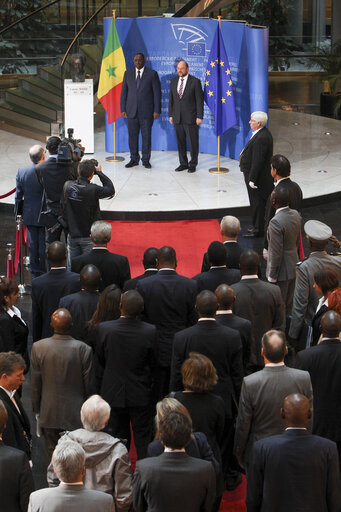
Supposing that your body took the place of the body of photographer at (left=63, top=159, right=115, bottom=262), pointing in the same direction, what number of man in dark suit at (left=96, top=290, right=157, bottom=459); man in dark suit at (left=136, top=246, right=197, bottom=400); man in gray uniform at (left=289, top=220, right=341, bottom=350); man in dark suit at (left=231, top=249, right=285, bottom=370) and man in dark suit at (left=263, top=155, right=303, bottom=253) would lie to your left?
0

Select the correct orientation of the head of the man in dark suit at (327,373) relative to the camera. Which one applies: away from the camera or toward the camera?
away from the camera

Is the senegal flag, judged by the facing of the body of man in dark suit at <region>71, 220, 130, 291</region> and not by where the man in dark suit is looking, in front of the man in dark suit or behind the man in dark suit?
in front

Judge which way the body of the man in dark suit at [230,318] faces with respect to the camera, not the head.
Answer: away from the camera

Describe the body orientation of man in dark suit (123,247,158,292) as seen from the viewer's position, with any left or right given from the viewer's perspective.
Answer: facing away from the viewer

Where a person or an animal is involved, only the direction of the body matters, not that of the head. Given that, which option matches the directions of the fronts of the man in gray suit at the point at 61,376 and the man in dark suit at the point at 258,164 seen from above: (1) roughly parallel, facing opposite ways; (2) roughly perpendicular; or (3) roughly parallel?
roughly perpendicular

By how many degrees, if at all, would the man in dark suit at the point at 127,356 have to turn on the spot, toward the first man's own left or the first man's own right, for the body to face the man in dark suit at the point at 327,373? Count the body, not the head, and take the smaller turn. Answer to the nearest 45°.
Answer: approximately 90° to the first man's own right

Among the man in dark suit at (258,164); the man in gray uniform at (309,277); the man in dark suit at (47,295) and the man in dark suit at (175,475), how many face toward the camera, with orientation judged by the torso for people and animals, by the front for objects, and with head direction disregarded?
0

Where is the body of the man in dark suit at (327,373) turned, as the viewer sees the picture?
away from the camera

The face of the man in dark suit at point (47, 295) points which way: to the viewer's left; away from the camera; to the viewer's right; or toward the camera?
away from the camera

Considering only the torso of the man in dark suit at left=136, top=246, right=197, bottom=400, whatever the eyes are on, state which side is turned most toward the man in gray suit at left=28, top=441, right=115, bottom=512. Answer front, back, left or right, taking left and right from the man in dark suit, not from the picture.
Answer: back

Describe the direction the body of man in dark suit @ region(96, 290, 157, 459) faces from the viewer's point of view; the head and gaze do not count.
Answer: away from the camera

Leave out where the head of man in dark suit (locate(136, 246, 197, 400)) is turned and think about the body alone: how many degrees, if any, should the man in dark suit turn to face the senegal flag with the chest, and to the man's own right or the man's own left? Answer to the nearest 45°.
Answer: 0° — they already face it

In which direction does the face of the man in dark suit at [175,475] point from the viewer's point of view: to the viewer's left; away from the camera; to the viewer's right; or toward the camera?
away from the camera

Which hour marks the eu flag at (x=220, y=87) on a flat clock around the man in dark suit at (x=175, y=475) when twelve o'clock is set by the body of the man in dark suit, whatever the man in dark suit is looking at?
The eu flag is roughly at 12 o'clock from the man in dark suit.

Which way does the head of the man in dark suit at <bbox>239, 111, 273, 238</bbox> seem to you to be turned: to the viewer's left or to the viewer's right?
to the viewer's left

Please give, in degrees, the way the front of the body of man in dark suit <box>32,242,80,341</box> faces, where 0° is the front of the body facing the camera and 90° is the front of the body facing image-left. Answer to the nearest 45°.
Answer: approximately 180°

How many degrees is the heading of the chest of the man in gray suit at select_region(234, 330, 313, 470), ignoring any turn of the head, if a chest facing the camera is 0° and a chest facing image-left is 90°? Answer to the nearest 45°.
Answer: approximately 180°

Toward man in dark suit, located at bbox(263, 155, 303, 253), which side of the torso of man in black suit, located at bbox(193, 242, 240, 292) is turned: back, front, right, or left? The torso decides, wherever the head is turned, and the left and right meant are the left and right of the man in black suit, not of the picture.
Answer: front

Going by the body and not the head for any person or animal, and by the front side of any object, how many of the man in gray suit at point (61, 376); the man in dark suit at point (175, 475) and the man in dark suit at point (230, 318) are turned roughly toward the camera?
0

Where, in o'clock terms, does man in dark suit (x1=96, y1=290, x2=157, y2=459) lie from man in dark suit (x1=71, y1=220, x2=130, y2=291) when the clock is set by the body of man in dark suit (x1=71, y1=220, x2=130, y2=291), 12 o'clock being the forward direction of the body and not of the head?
man in dark suit (x1=96, y1=290, x2=157, y2=459) is roughly at 6 o'clock from man in dark suit (x1=71, y1=220, x2=130, y2=291).

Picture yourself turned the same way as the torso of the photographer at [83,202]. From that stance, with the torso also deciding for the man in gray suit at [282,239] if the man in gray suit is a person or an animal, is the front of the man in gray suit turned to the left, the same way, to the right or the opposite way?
to the left

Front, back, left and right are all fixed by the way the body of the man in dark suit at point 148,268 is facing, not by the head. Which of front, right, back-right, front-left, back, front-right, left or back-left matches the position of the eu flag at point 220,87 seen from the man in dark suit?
front
